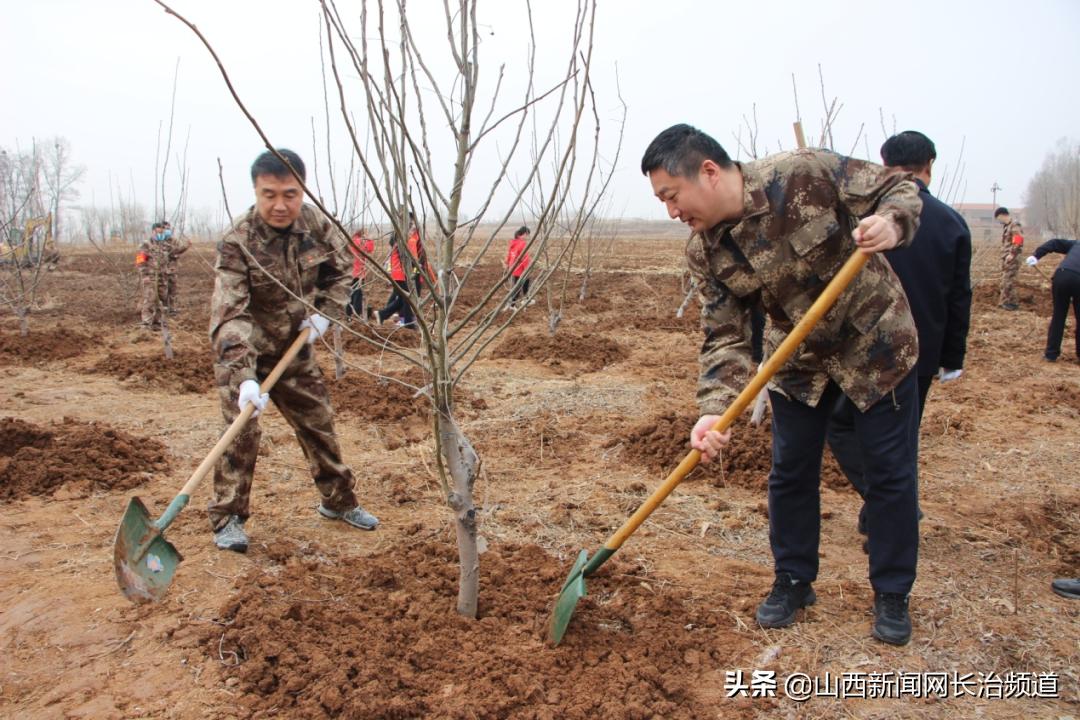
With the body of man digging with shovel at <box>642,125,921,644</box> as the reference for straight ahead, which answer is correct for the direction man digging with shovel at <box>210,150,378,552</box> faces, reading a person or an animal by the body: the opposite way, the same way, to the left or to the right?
to the left

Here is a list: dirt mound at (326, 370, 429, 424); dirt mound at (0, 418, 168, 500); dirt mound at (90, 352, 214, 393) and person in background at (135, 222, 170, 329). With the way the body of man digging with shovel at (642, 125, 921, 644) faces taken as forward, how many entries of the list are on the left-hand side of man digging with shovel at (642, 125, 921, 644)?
0

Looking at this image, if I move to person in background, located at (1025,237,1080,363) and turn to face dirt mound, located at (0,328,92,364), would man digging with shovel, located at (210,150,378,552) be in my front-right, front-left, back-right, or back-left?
front-left

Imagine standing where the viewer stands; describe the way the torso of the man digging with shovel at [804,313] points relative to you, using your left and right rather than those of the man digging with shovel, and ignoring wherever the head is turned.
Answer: facing the viewer and to the left of the viewer

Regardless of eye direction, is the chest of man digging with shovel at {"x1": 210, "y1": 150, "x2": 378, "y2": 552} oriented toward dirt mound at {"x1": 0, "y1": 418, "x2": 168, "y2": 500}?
no

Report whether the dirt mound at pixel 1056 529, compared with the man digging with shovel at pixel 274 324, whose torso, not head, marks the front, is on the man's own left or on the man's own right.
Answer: on the man's own left

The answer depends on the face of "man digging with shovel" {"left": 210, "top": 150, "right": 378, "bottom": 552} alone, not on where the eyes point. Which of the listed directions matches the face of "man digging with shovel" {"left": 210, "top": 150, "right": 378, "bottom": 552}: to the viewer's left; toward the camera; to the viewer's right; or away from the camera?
toward the camera

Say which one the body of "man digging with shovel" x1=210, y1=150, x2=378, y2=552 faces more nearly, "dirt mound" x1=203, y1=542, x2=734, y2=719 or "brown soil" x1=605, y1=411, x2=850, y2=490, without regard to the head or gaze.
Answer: the dirt mound

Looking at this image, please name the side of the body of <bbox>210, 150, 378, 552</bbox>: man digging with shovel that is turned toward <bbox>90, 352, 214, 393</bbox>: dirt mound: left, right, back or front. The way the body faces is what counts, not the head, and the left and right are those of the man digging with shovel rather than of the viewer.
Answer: back

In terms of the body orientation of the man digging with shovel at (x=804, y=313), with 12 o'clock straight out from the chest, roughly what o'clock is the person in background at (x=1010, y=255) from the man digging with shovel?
The person in background is roughly at 5 o'clock from the man digging with shovel.

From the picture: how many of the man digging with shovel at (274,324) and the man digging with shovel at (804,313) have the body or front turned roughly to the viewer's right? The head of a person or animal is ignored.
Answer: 0

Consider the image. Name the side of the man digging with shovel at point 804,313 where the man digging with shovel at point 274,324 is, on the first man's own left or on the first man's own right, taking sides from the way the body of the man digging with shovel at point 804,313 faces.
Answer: on the first man's own right

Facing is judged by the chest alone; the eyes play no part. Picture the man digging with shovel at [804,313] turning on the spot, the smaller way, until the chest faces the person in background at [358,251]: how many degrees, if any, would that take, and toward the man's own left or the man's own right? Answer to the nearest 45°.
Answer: approximately 90° to the man's own right

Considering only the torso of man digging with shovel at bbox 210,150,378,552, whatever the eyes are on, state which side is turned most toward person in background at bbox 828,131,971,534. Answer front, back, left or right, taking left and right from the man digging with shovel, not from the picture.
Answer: left

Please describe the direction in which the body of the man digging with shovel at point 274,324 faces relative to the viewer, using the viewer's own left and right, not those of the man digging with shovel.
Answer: facing the viewer

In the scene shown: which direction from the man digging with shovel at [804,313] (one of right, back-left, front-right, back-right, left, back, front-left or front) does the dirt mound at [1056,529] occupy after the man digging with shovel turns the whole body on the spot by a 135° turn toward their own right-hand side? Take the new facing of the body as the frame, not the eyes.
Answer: front-right
